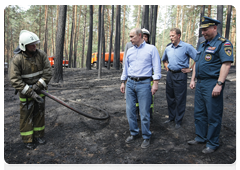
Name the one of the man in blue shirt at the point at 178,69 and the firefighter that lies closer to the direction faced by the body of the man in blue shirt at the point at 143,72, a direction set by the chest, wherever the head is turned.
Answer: the firefighter

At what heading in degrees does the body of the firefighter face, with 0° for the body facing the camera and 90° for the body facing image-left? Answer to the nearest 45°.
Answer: approximately 315°

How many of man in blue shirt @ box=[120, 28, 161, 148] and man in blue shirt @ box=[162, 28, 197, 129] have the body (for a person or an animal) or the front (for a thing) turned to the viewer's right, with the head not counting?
0

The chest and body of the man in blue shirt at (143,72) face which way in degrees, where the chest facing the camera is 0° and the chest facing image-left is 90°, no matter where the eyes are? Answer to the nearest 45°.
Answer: approximately 45°

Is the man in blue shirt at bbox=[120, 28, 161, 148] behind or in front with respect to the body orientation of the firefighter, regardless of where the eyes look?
in front

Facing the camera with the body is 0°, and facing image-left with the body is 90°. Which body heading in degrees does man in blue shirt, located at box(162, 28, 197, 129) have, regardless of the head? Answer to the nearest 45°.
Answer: approximately 45°

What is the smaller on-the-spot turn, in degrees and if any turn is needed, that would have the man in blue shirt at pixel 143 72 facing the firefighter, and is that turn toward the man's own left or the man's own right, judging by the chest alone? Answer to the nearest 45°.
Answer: approximately 45° to the man's own right
